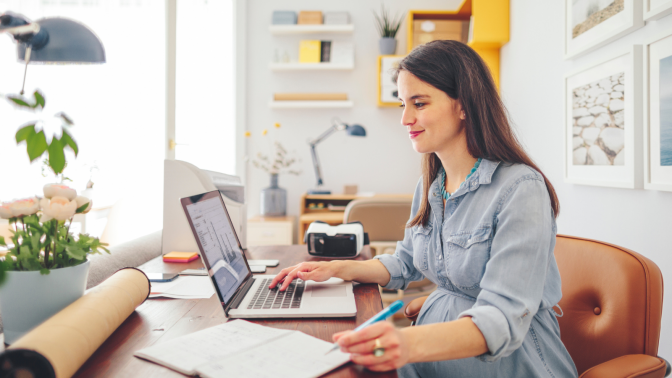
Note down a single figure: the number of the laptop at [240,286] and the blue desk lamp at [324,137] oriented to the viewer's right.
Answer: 2

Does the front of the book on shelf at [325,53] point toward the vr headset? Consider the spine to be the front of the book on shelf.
yes

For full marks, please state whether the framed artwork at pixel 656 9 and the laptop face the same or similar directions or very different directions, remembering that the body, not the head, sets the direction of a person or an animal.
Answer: very different directions

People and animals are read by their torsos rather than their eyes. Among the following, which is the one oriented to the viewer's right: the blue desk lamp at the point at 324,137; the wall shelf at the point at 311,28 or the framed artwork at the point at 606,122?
the blue desk lamp

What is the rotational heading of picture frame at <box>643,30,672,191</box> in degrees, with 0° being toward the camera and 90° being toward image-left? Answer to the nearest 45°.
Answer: approximately 45°

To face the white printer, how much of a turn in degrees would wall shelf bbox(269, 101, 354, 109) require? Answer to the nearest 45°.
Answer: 0° — it already faces it
